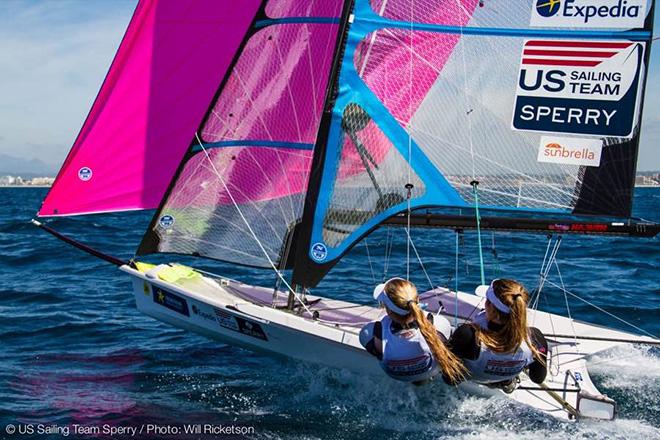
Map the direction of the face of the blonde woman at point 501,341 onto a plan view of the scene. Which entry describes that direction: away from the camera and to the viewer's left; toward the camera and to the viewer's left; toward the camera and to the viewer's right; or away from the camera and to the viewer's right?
away from the camera and to the viewer's left

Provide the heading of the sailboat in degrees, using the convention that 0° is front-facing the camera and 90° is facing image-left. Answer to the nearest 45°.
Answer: approximately 135°

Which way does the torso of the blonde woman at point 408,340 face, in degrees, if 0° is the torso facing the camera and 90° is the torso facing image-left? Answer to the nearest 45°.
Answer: approximately 180°

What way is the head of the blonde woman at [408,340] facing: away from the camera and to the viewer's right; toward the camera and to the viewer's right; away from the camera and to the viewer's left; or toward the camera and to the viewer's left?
away from the camera and to the viewer's left
